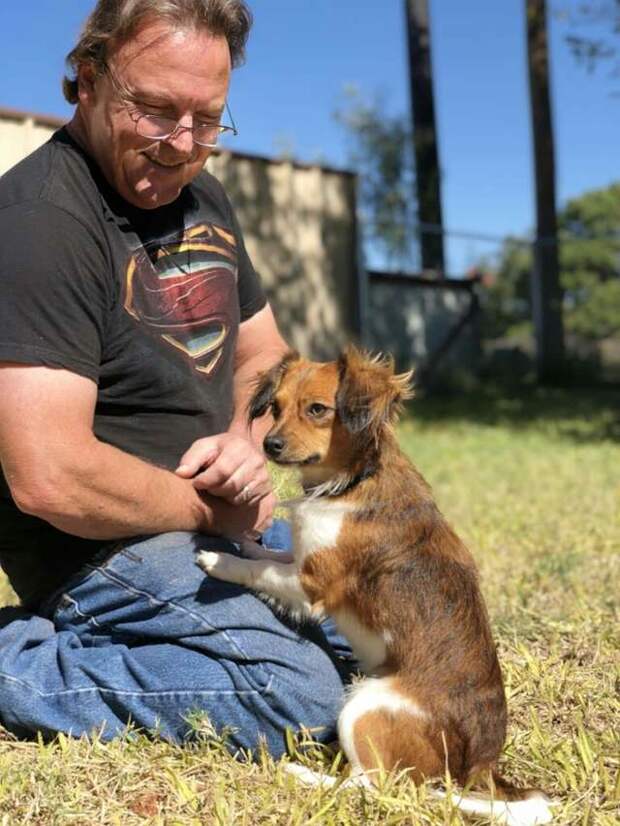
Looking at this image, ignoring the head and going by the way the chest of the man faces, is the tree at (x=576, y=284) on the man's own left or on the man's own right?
on the man's own left

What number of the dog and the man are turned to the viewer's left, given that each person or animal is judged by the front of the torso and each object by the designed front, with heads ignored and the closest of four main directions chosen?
1

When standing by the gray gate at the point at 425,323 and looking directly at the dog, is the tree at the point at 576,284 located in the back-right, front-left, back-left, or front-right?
back-left

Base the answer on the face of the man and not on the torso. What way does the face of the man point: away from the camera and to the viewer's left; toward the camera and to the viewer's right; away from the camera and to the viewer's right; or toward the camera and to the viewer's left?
toward the camera and to the viewer's right

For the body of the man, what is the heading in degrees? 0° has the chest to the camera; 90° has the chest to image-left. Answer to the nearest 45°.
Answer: approximately 315°

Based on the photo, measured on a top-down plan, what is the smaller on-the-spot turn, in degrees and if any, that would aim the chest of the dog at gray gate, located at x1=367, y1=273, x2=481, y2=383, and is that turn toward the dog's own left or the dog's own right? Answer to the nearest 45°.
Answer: approximately 90° to the dog's own right

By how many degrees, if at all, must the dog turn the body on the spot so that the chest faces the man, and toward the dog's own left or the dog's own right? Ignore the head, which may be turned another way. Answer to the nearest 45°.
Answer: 0° — it already faces them

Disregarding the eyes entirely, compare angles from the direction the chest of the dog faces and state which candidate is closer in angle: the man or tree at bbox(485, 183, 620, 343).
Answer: the man

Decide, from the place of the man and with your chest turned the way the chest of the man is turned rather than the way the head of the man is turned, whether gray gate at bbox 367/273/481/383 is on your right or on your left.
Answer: on your left

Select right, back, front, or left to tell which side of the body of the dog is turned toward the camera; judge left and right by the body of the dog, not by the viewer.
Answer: left

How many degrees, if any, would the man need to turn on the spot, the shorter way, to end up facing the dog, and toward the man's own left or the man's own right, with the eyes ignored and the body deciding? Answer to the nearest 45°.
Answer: approximately 45° to the man's own left

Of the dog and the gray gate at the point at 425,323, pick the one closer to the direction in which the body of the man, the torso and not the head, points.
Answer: the dog
